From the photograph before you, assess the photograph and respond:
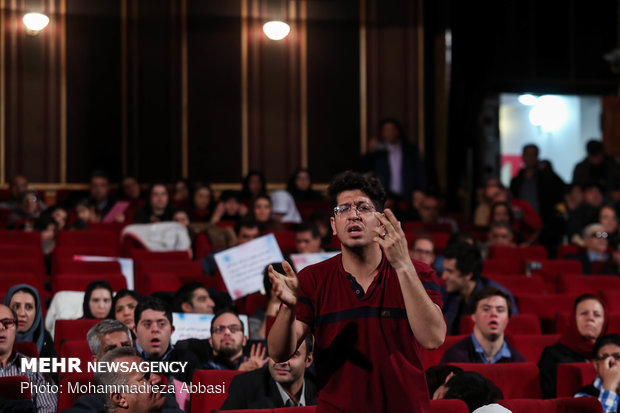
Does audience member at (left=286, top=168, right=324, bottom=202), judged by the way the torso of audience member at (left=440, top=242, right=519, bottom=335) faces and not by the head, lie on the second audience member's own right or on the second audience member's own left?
on the second audience member's own right

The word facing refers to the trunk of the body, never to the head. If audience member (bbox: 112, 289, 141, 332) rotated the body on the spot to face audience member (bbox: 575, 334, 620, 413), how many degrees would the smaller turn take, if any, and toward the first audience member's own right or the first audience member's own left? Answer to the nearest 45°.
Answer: approximately 45° to the first audience member's own left

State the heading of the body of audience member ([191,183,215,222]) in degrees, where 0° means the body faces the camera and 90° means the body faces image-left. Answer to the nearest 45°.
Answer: approximately 0°

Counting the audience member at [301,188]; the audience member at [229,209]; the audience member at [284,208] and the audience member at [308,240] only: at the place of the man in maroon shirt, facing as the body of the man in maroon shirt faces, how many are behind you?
4

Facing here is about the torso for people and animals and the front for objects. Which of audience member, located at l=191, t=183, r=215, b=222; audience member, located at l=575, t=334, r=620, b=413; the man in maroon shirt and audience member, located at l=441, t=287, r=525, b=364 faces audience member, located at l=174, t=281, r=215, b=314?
audience member, located at l=191, t=183, r=215, b=222

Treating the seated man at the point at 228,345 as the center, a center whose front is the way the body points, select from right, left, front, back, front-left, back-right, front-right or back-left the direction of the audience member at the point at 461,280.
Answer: back-left

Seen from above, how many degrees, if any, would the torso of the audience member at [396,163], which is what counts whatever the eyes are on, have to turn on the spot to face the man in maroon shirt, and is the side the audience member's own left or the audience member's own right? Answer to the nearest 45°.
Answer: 0° — they already face them

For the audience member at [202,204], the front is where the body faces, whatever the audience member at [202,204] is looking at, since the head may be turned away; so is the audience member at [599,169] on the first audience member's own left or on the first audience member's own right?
on the first audience member's own left

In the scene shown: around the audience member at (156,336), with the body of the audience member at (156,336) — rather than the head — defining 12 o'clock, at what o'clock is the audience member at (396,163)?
the audience member at (396,163) is roughly at 7 o'clock from the audience member at (156,336).

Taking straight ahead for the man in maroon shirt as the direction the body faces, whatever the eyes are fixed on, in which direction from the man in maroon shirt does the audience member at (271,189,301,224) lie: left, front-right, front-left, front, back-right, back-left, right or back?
back
